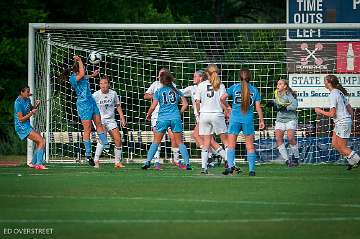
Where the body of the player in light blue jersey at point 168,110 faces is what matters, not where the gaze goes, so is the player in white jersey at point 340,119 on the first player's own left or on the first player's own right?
on the first player's own right

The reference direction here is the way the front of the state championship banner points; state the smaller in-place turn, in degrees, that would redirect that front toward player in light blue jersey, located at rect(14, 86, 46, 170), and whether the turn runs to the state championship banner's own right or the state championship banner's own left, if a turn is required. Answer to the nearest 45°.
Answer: approximately 45° to the state championship banner's own right

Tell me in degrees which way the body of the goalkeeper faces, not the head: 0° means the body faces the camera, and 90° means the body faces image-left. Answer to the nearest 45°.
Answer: approximately 45°

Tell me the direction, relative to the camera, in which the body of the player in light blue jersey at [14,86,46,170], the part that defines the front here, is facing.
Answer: to the viewer's right

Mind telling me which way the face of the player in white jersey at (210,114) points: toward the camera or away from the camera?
away from the camera

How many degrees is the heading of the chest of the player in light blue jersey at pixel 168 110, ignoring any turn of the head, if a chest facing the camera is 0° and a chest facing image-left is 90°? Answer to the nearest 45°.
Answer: approximately 180°

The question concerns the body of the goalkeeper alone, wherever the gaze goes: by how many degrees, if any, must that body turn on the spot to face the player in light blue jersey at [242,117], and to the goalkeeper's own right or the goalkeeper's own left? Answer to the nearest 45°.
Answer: approximately 45° to the goalkeeper's own left

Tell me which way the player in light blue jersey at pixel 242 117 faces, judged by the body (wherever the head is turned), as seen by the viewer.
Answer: away from the camera
